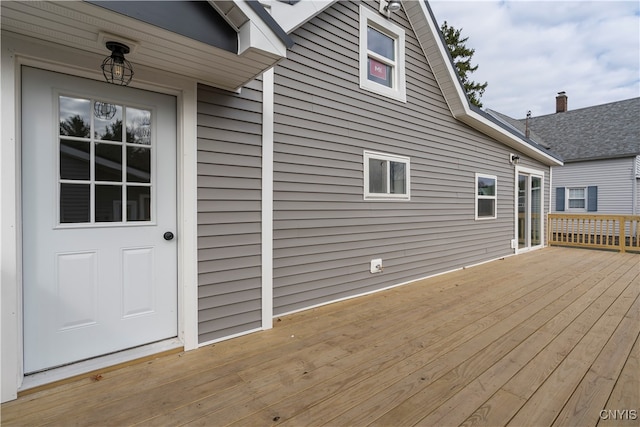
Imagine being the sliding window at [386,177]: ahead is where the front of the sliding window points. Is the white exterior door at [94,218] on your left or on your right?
on your right

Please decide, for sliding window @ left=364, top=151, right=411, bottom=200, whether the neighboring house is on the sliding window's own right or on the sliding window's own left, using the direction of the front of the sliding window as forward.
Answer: on the sliding window's own left

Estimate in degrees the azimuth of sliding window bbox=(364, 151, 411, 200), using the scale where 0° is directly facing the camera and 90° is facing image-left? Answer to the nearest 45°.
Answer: approximately 315°

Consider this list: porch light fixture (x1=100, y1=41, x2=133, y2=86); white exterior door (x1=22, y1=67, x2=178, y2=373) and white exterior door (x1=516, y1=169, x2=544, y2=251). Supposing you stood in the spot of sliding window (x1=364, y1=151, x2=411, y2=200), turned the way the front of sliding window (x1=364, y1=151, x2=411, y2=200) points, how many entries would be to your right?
2

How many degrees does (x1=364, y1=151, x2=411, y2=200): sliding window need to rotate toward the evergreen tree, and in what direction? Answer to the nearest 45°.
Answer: approximately 135° to its left

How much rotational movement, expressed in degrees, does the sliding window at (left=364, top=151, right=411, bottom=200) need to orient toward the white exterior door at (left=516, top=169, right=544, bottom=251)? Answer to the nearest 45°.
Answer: approximately 90° to its left

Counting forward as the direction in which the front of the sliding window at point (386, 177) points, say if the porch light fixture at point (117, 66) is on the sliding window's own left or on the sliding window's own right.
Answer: on the sliding window's own right

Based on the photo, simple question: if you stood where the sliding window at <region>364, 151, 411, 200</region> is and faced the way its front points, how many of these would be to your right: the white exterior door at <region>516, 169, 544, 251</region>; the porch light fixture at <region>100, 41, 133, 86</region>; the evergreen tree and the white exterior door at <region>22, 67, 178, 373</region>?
2
